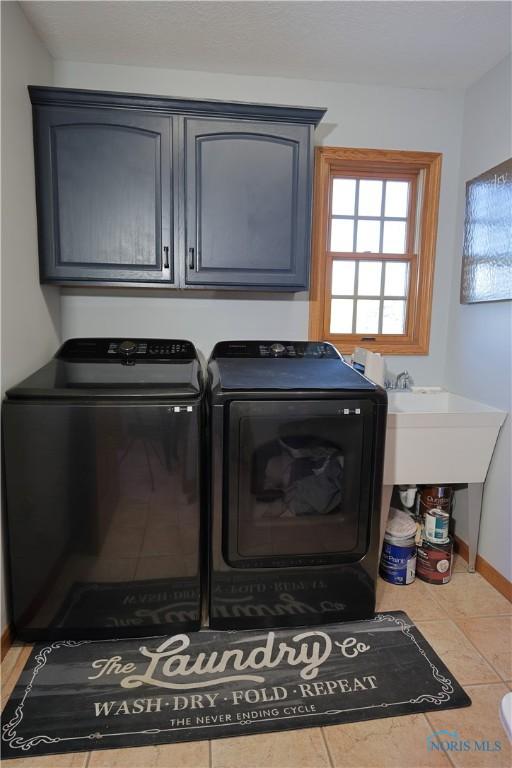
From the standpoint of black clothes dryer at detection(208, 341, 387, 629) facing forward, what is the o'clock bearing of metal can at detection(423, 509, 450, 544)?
The metal can is roughly at 8 o'clock from the black clothes dryer.

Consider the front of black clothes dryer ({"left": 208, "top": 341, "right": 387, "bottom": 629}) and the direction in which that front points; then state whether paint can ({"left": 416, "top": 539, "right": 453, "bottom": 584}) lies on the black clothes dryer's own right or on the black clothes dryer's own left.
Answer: on the black clothes dryer's own left

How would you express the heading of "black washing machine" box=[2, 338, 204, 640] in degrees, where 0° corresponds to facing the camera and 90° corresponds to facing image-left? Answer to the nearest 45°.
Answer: approximately 0°

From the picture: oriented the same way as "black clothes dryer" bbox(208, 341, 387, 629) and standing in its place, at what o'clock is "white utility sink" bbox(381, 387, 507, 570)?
The white utility sink is roughly at 8 o'clock from the black clothes dryer.

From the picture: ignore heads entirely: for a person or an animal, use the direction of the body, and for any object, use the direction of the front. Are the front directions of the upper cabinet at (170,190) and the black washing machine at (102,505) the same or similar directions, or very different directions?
same or similar directions

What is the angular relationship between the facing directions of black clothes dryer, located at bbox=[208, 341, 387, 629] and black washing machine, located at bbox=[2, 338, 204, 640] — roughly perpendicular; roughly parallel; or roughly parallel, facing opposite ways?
roughly parallel

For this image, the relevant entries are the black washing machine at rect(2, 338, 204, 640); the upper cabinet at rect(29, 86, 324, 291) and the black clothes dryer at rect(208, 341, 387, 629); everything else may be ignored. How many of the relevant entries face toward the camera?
3

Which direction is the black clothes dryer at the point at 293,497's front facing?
toward the camera

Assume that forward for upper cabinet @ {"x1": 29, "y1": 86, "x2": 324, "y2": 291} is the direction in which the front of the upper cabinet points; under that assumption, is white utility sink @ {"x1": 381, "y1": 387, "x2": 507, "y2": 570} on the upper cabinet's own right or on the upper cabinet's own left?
on the upper cabinet's own left

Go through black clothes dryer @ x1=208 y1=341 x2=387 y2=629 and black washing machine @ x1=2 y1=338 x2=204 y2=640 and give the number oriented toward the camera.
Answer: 2
